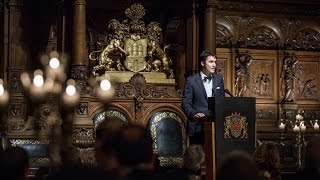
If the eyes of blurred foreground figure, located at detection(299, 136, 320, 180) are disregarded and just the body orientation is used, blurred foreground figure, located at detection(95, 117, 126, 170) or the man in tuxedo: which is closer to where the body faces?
the man in tuxedo

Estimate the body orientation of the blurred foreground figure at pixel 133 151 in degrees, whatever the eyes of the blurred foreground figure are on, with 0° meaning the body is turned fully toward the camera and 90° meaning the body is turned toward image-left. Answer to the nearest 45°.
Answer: approximately 180°

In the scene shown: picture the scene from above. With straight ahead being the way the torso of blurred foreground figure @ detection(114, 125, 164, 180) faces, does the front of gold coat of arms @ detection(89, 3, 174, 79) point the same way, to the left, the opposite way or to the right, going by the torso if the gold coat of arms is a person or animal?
the opposite way

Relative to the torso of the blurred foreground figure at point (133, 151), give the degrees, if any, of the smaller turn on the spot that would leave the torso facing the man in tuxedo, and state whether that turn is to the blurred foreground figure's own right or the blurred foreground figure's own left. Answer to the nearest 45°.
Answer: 0° — they already face them

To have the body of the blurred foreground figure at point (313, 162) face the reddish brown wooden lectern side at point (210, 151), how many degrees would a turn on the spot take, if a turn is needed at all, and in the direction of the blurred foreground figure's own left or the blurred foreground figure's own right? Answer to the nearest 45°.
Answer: approximately 45° to the blurred foreground figure's own left

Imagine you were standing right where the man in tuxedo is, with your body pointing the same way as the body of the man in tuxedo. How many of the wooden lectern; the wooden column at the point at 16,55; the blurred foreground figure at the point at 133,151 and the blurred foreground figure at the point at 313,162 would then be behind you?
1

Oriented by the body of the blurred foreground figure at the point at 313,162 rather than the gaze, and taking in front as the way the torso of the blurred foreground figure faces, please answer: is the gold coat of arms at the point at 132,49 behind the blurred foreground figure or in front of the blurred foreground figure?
in front

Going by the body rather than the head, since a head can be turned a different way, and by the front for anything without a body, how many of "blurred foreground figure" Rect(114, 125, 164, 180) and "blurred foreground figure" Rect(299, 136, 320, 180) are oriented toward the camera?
0

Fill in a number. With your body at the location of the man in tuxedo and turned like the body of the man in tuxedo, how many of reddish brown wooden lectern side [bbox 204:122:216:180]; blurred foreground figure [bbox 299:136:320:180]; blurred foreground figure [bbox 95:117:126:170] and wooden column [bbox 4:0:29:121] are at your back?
1

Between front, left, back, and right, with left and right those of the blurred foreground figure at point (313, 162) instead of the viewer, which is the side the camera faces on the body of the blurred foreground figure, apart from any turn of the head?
back

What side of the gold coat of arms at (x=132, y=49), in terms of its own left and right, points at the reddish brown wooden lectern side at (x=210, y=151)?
front

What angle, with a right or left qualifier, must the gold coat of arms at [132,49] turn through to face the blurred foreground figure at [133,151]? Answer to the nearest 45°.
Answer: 0° — it already faces them
